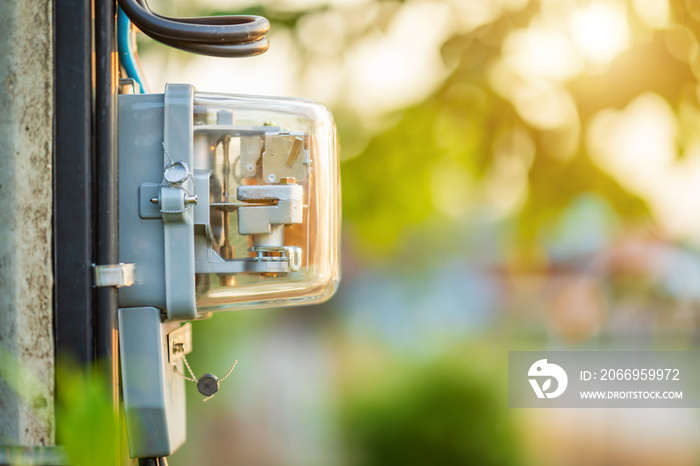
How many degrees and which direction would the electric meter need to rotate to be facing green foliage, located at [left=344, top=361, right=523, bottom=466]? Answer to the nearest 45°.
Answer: approximately 45° to its left

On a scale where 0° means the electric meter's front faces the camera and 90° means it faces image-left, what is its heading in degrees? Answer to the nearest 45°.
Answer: approximately 270°
